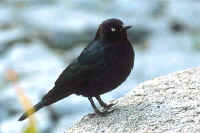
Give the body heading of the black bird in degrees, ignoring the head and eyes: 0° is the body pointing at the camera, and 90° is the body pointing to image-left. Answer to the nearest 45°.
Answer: approximately 270°
